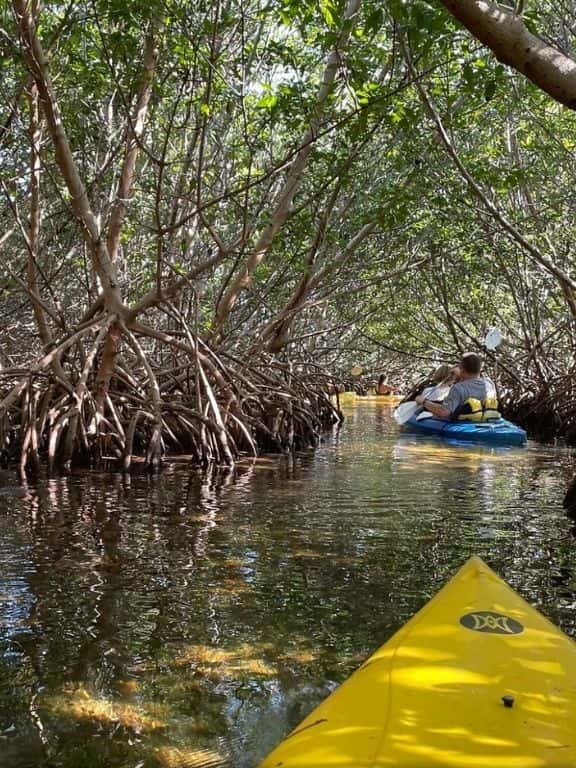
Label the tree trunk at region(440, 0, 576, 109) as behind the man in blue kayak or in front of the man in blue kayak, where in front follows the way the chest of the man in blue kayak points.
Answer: behind

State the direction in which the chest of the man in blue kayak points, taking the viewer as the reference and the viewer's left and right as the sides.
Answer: facing away from the viewer and to the left of the viewer
